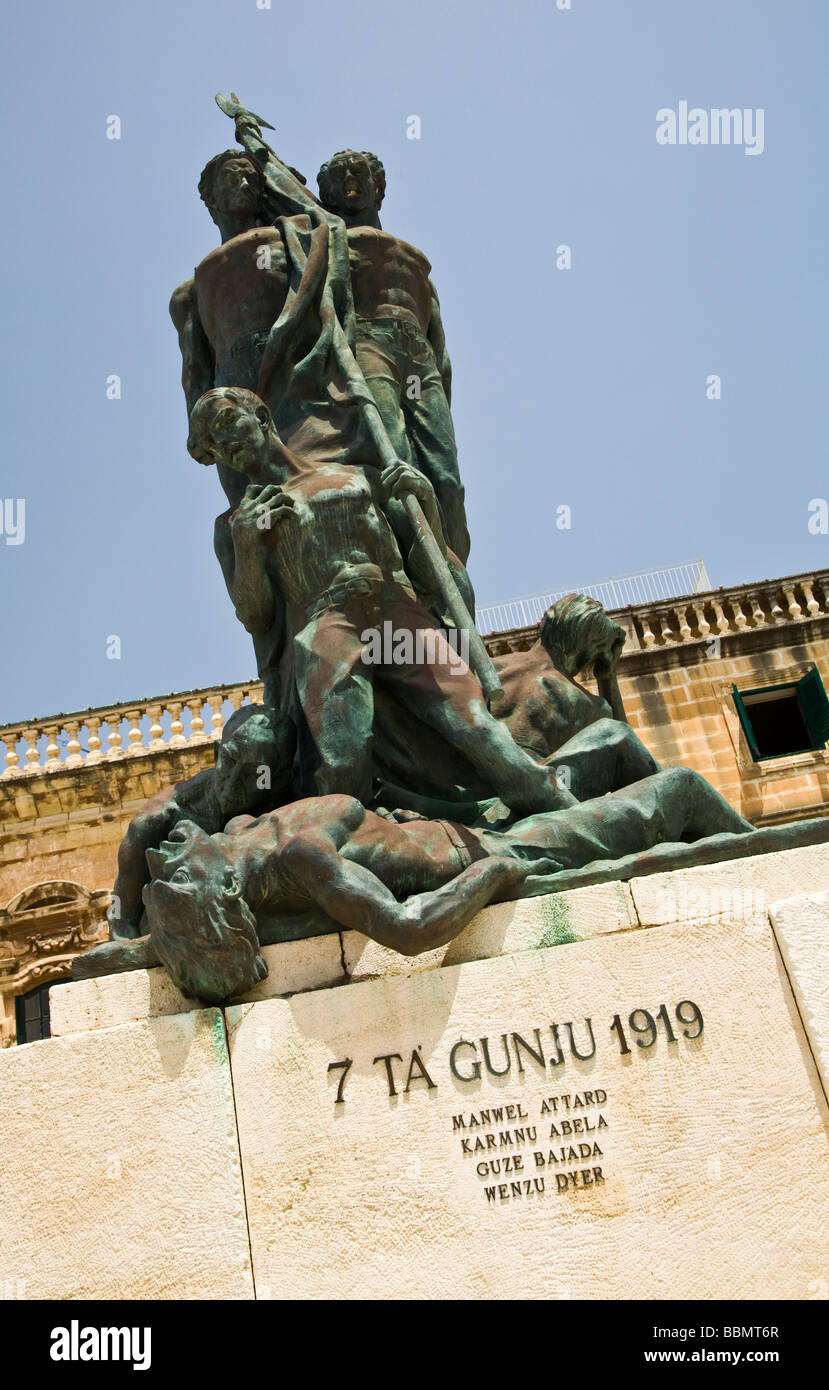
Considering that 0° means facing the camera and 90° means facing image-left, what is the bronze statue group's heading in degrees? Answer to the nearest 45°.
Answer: approximately 0°
